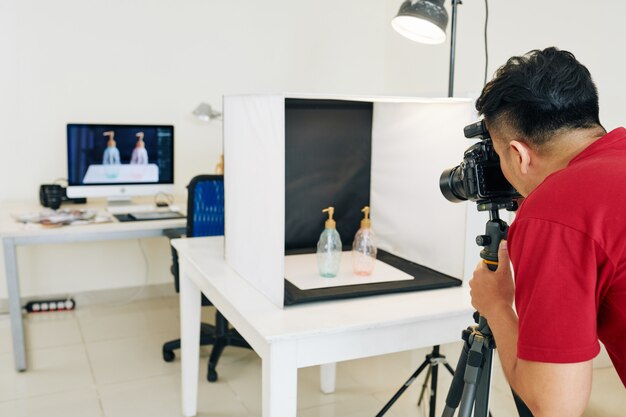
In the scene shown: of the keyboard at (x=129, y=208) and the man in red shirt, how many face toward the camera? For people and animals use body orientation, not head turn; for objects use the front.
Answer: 1

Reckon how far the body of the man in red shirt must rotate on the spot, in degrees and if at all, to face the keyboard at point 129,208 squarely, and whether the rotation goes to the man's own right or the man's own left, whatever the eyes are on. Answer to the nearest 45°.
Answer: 0° — they already face it

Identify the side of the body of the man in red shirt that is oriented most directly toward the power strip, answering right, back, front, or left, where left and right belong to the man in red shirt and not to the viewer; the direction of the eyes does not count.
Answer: front

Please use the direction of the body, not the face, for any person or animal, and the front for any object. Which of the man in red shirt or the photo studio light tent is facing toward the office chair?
the man in red shirt

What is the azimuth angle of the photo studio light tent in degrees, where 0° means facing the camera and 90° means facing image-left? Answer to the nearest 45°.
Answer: approximately 315°

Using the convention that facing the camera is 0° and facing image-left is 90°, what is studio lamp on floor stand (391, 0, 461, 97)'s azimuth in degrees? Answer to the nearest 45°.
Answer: approximately 45°

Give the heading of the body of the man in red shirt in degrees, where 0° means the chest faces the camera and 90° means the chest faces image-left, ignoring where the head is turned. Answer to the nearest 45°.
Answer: approximately 135°

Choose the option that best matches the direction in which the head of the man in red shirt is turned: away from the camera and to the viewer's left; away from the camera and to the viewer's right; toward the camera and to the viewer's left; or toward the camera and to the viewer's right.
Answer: away from the camera and to the viewer's left

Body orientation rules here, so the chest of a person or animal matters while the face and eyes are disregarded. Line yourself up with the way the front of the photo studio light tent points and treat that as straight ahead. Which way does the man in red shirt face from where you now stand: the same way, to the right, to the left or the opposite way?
the opposite way

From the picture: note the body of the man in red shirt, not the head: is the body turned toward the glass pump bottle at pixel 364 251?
yes

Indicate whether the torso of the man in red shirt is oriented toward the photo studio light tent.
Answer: yes
